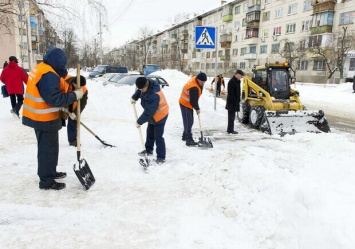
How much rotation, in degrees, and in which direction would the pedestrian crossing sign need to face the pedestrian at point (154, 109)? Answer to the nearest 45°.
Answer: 0° — it already faces them

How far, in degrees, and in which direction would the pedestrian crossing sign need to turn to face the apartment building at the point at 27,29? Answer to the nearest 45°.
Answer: approximately 135° to its right

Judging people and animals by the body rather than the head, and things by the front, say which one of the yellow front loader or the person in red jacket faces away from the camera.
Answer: the person in red jacket

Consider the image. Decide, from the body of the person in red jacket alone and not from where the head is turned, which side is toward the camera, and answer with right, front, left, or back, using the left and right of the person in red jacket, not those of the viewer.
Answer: back

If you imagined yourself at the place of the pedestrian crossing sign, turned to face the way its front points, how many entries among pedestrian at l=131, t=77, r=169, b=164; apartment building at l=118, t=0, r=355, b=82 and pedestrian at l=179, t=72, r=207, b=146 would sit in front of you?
2

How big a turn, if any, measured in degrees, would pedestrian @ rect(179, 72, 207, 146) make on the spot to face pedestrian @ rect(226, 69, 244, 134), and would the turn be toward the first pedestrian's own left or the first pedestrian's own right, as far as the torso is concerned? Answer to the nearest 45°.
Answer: approximately 45° to the first pedestrian's own left

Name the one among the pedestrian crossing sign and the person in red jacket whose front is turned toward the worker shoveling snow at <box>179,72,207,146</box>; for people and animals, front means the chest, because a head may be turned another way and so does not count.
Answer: the pedestrian crossing sign
